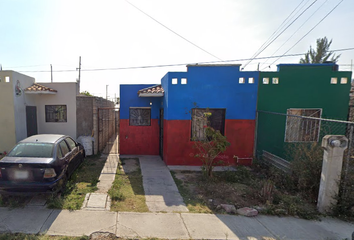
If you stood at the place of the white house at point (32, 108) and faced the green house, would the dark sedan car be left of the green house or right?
right

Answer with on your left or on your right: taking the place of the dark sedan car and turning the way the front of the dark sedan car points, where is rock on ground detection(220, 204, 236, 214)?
on your right

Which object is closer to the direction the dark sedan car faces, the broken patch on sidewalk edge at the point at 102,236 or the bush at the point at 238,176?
the bush

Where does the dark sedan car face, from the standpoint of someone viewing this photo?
facing away from the viewer and to the right of the viewer

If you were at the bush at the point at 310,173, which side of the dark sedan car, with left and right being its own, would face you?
right

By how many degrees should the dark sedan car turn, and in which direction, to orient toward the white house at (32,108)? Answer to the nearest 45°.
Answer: approximately 45° to its left

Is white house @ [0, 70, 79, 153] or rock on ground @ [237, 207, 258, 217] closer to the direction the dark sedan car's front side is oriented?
the white house
